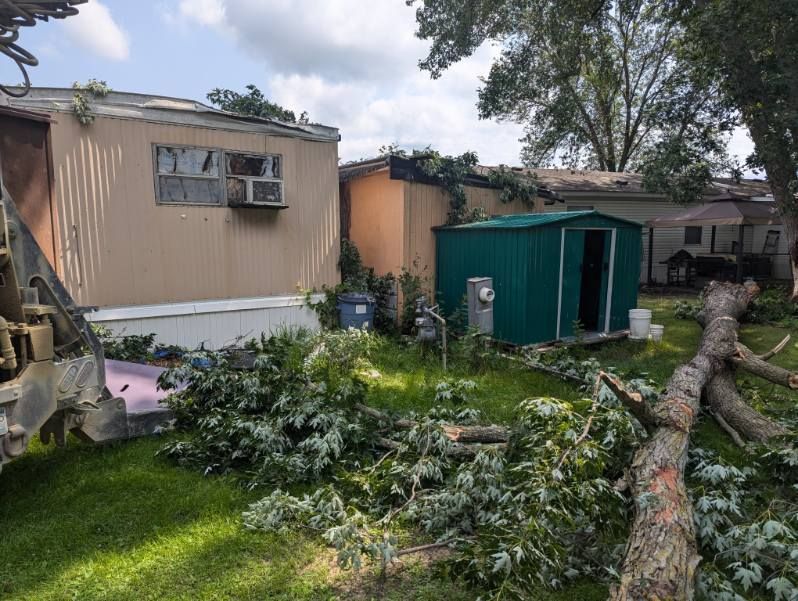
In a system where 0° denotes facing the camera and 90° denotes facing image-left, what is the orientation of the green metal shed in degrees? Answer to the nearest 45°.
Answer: approximately 315°

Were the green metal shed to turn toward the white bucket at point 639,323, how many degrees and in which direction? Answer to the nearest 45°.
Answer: approximately 45° to its left

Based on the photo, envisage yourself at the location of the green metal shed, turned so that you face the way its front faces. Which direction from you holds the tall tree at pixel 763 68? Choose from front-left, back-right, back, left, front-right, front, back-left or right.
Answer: left

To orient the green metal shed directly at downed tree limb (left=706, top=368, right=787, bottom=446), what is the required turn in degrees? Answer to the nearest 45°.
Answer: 0° — it already faces it

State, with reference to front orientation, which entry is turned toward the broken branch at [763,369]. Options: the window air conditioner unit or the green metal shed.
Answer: the green metal shed

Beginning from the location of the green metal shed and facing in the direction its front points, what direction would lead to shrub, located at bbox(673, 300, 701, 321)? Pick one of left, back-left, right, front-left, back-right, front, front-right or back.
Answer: left

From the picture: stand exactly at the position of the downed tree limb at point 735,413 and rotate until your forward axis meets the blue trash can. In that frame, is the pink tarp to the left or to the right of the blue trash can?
left

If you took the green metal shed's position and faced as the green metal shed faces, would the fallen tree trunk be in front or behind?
in front

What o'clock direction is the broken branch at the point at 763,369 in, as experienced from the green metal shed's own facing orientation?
The broken branch is roughly at 12 o'clock from the green metal shed.

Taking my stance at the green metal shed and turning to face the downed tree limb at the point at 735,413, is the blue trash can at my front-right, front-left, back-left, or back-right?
back-right
